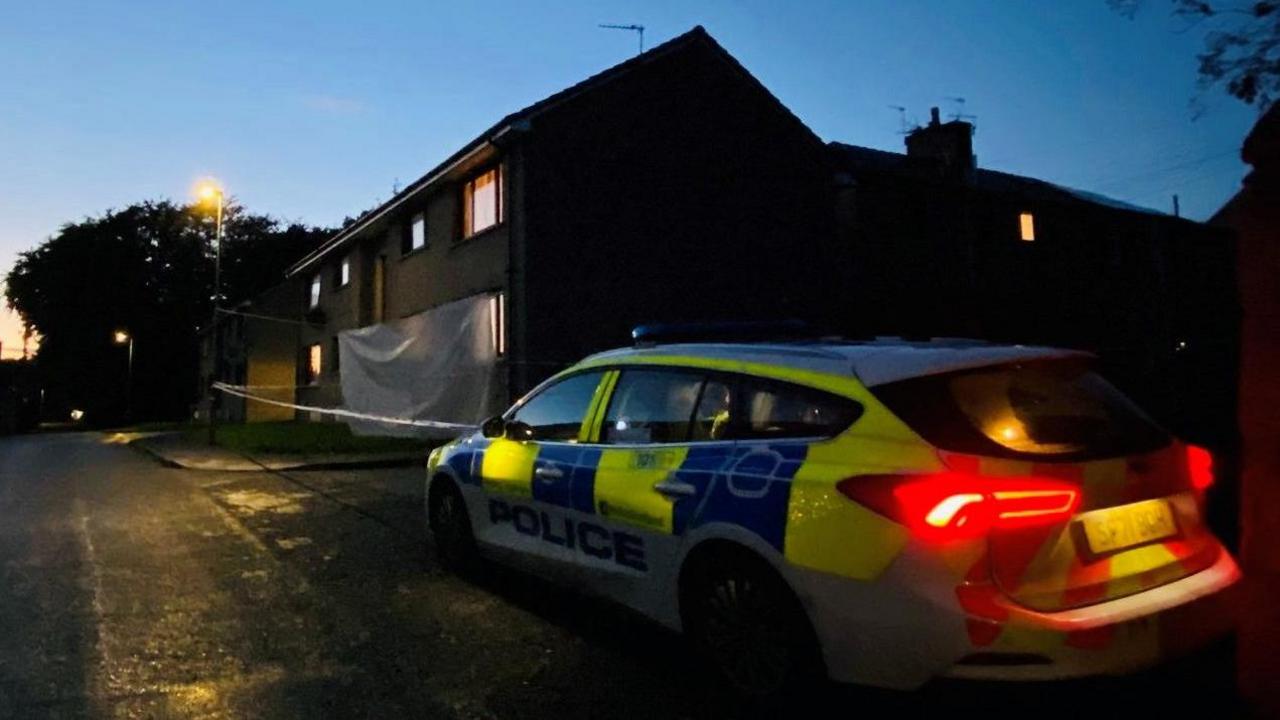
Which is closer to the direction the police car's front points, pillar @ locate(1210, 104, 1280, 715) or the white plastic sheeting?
the white plastic sheeting

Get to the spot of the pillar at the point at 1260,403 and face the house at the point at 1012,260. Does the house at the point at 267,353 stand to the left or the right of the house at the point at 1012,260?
left

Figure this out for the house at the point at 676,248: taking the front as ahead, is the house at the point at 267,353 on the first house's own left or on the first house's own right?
on the first house's own right

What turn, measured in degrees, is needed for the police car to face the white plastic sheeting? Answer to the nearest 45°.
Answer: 0° — it already faces it

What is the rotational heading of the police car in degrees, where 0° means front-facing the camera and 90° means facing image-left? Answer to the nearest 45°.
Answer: approximately 135°

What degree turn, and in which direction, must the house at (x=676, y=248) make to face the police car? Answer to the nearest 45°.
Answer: approximately 45° to its left

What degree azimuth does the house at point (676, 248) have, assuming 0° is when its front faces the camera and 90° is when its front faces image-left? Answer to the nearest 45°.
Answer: approximately 45°

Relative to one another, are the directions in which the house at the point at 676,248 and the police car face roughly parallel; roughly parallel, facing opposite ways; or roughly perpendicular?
roughly perpendicular

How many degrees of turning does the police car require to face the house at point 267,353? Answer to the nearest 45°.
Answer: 0° — it already faces it

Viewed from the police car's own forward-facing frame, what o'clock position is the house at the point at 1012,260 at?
The house is roughly at 2 o'clock from the police car.
